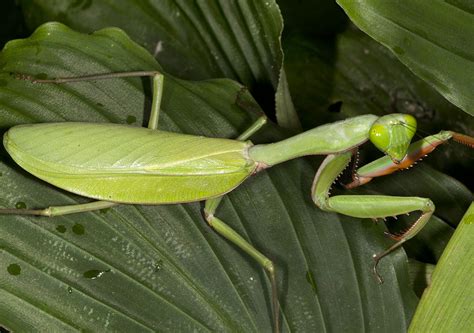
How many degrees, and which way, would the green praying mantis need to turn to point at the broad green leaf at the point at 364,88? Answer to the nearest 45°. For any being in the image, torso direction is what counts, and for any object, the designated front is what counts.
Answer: approximately 45° to its left

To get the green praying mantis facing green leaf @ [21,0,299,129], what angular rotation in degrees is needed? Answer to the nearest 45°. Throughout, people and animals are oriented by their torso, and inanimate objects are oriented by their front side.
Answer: approximately 90° to its left

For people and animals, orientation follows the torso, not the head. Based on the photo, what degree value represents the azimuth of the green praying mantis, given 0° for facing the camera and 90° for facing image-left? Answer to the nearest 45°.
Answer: approximately 270°
